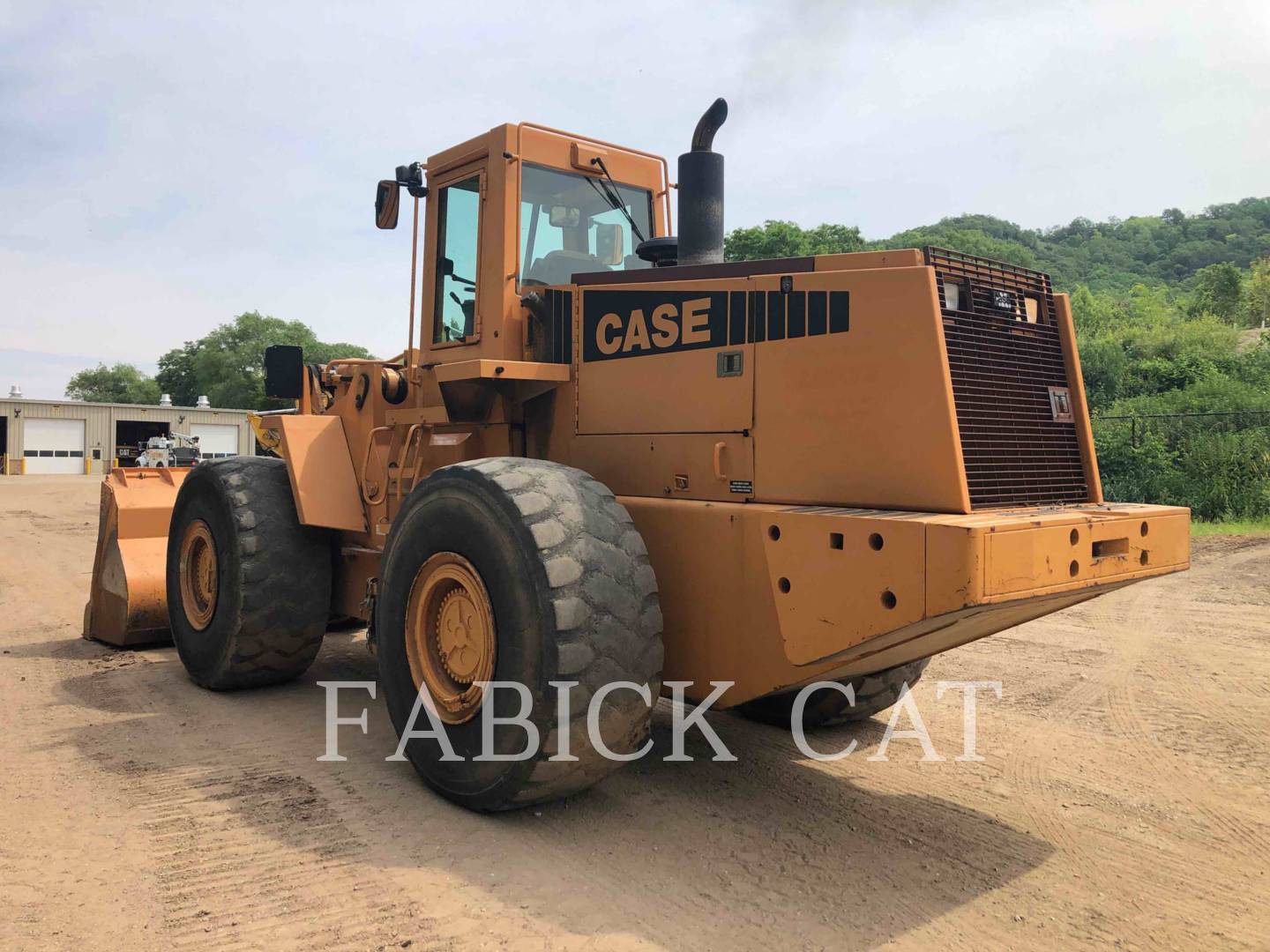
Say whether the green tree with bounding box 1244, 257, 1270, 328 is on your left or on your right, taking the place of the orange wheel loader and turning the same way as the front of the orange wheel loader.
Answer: on your right

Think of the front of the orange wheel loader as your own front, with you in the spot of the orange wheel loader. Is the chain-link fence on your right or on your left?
on your right

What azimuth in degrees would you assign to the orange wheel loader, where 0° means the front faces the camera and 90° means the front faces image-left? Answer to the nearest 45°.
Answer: approximately 135°

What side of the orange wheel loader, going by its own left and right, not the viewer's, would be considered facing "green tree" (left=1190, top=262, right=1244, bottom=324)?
right

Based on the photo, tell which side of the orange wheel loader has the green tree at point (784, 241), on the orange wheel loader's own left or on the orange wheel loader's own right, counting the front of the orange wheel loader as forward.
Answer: on the orange wheel loader's own right

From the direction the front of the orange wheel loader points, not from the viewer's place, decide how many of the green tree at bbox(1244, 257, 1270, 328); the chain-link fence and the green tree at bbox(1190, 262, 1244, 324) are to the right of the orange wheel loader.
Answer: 3

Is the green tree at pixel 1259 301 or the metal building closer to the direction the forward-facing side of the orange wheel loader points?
the metal building

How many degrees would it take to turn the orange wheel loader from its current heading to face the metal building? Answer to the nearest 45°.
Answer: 0° — it already faces it
